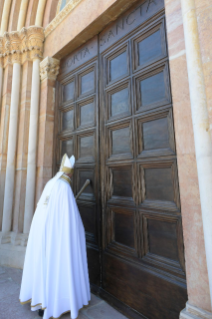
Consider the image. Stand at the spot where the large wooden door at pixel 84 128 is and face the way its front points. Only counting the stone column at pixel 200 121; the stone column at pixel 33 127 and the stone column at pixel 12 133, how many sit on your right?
2

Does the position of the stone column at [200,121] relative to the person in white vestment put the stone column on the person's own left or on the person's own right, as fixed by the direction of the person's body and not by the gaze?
on the person's own right

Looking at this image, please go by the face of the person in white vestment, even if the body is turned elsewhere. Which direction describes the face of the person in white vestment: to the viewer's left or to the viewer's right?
to the viewer's right

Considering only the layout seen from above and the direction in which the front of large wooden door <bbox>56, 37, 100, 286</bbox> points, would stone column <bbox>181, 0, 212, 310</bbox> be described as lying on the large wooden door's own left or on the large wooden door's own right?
on the large wooden door's own left

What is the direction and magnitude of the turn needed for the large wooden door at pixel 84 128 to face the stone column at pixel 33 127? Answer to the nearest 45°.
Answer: approximately 90° to its right

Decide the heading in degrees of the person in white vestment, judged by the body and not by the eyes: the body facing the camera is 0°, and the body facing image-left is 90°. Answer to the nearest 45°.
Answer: approximately 225°

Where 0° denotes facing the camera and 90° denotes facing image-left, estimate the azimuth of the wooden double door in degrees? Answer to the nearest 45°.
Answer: approximately 45°

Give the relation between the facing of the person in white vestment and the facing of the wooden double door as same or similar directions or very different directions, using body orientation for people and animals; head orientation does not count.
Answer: very different directions
